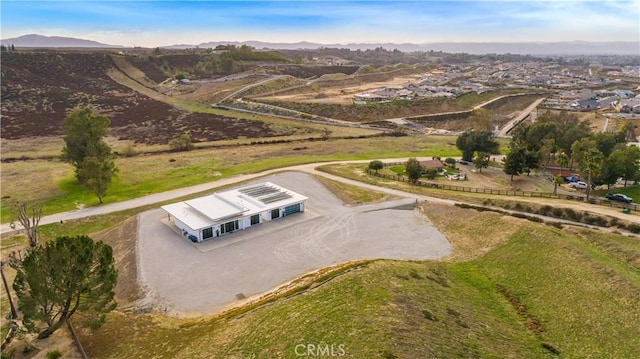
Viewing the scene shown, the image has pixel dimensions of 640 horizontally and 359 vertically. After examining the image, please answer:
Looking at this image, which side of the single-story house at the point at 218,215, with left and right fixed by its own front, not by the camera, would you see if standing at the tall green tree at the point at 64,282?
right

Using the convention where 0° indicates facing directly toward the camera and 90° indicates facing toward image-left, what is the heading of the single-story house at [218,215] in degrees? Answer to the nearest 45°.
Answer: approximately 315°
